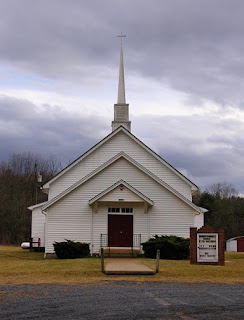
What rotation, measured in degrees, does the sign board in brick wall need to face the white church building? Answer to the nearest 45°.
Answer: approximately 135° to its right

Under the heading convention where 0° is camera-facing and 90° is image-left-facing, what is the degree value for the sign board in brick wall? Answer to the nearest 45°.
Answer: approximately 0°

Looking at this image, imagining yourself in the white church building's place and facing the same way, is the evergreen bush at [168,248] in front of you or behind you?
in front

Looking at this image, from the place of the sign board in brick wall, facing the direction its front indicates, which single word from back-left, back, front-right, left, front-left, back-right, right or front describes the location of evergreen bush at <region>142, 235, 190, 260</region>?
back-right

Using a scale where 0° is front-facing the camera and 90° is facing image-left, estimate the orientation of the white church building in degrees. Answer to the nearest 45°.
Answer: approximately 0°

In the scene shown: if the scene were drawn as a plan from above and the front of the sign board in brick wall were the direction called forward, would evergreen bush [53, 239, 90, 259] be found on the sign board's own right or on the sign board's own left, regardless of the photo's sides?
on the sign board's own right

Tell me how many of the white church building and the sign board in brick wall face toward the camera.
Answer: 2

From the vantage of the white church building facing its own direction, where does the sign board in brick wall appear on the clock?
The sign board in brick wall is roughly at 11 o'clock from the white church building.

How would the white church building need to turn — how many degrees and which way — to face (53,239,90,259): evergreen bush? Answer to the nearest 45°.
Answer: approximately 45° to its right
